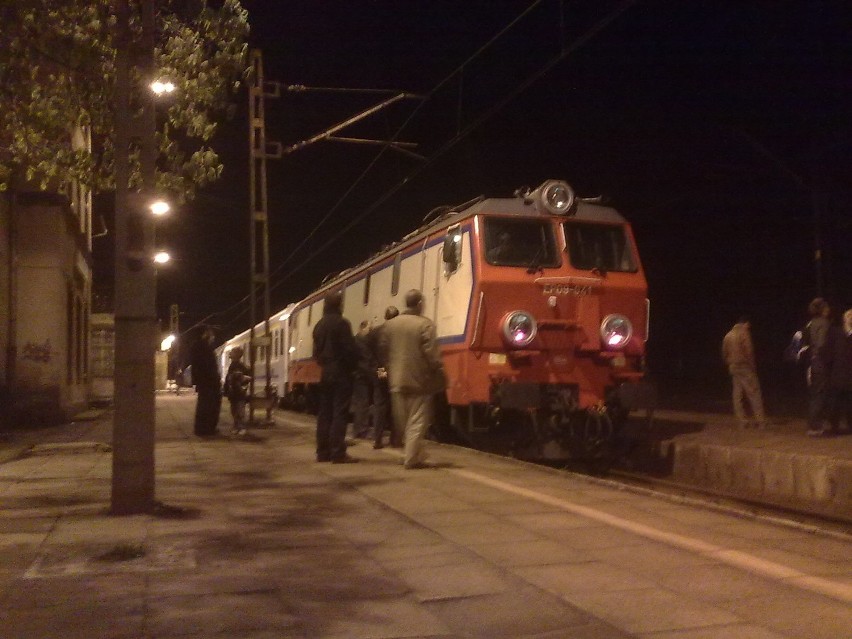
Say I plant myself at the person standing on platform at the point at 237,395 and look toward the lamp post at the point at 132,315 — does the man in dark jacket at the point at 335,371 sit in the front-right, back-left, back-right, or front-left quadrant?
front-left

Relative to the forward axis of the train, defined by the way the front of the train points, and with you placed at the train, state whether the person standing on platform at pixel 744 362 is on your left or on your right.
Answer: on your left

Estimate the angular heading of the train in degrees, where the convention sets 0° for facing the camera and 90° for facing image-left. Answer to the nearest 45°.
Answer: approximately 315°

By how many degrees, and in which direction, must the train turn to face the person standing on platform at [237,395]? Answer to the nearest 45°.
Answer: approximately 180°

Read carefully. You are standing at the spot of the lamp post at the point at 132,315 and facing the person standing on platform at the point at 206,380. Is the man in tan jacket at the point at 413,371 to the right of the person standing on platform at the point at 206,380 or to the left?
right

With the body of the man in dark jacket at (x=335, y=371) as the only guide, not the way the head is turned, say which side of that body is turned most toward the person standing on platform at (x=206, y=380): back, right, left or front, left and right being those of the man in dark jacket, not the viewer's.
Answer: left

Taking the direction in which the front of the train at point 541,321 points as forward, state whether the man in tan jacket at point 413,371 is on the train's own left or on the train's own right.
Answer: on the train's own right

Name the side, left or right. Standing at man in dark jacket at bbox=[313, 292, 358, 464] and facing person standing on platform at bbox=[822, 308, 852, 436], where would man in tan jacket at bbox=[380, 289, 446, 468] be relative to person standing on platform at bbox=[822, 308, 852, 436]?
right

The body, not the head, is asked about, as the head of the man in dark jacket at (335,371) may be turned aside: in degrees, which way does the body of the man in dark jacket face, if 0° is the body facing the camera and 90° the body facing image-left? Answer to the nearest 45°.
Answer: approximately 225°

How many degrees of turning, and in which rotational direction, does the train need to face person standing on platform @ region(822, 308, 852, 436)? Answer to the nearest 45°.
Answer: approximately 45° to its left

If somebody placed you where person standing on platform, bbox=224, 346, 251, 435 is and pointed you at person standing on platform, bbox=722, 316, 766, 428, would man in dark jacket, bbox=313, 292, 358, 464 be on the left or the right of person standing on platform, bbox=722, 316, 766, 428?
right

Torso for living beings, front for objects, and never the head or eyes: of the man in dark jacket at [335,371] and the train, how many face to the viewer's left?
0

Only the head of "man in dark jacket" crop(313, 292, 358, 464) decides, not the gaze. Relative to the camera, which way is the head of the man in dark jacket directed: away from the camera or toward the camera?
away from the camera

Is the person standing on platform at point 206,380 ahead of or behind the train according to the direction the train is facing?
behind

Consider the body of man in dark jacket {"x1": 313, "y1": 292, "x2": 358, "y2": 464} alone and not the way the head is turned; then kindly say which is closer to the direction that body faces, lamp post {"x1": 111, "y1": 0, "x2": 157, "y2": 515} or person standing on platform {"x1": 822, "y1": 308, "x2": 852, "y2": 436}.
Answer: the person standing on platform

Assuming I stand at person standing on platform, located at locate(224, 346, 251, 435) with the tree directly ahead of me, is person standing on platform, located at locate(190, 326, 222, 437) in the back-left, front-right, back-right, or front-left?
front-right

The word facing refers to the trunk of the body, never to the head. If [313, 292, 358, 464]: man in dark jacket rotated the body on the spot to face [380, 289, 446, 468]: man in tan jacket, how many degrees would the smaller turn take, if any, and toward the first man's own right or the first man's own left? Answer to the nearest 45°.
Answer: approximately 90° to the first man's own right
